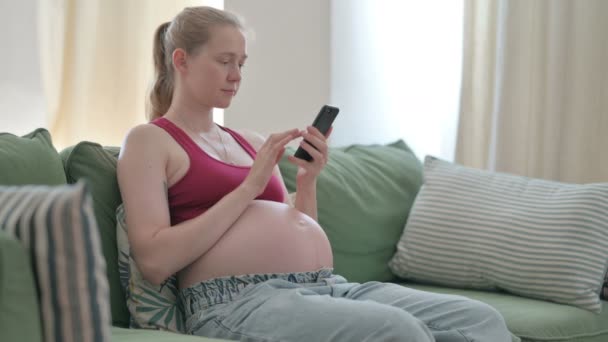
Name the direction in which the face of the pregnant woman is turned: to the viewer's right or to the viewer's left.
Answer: to the viewer's right

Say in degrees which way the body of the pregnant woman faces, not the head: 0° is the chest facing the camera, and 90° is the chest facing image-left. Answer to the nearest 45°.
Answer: approximately 315°

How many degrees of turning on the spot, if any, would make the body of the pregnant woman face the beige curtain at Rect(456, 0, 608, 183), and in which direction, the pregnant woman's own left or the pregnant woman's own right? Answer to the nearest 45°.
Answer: approximately 90° to the pregnant woman's own left

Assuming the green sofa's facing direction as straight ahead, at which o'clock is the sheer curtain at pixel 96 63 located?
The sheer curtain is roughly at 4 o'clock from the green sofa.

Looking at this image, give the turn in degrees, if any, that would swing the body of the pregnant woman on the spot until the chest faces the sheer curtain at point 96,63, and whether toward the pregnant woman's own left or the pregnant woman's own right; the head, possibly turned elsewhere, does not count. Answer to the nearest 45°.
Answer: approximately 180°

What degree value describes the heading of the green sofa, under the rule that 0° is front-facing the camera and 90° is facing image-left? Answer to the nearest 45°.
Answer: approximately 0°

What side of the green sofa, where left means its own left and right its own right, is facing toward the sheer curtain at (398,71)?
back
